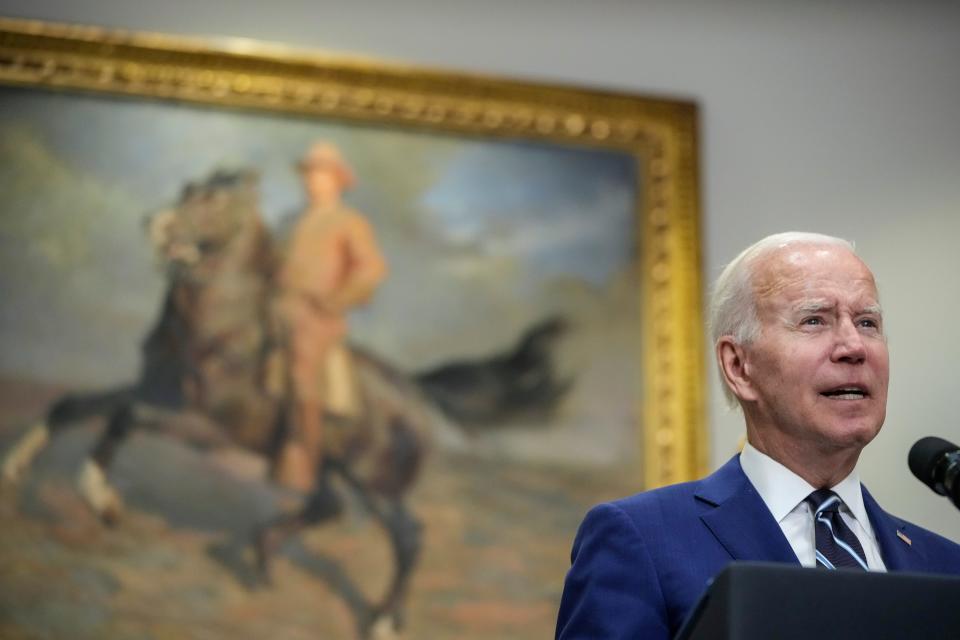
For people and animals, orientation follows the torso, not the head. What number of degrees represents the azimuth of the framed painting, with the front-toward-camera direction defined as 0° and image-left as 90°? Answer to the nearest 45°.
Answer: approximately 315°

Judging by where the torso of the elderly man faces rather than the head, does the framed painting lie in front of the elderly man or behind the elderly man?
behind

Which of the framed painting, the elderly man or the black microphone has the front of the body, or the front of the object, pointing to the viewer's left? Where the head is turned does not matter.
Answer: the black microphone

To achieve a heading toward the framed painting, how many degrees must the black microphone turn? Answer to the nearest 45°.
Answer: approximately 45° to its right

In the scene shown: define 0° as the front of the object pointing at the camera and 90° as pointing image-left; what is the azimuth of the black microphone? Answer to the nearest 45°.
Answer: approximately 90°

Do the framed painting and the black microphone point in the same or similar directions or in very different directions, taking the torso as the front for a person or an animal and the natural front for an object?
very different directions

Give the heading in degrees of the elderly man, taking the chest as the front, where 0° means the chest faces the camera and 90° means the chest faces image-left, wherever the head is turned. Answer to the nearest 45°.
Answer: approximately 315°
